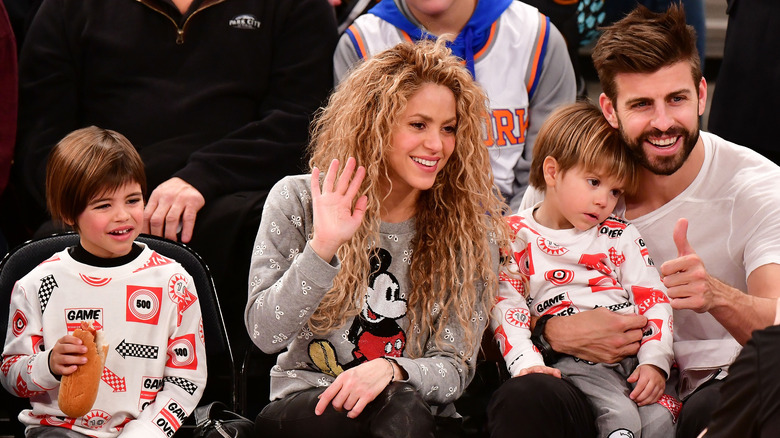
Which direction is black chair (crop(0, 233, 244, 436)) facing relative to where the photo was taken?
toward the camera

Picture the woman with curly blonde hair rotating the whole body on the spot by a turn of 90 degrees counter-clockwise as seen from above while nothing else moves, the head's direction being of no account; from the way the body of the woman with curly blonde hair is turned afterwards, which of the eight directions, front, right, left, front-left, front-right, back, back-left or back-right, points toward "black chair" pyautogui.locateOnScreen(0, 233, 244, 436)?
back

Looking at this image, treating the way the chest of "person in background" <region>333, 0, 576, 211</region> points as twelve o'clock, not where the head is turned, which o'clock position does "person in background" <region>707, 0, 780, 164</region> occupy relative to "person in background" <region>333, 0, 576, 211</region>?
"person in background" <region>707, 0, 780, 164</region> is roughly at 9 o'clock from "person in background" <region>333, 0, 576, 211</region>.

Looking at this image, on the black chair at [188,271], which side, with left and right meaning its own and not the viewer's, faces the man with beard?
left

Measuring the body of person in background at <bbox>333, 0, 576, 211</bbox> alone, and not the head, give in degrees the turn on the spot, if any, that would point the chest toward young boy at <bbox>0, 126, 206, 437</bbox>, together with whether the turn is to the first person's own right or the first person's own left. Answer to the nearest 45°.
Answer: approximately 45° to the first person's own right

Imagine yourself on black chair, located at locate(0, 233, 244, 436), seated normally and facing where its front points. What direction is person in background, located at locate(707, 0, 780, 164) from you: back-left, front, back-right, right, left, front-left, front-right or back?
left

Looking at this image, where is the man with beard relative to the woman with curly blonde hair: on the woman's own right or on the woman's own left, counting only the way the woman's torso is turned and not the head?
on the woman's own left

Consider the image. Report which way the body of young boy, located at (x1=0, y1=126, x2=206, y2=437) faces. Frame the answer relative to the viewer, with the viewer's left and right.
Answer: facing the viewer

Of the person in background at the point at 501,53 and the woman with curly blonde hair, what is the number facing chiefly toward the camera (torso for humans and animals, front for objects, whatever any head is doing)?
2

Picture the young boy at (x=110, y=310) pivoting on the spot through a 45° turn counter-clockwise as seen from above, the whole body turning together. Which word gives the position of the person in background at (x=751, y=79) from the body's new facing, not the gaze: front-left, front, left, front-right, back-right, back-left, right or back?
front-left

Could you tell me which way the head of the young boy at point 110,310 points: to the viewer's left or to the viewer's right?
to the viewer's right

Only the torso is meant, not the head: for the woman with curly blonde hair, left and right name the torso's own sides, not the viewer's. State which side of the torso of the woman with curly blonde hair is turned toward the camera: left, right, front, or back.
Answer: front
